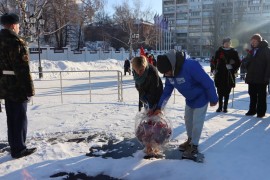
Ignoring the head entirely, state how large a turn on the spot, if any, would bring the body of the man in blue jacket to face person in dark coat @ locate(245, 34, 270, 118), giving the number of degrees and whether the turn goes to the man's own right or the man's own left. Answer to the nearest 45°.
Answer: approximately 180°

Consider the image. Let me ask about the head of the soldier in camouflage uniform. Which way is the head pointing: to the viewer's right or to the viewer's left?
to the viewer's right

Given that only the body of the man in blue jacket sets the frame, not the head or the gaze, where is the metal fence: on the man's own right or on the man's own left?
on the man's own right

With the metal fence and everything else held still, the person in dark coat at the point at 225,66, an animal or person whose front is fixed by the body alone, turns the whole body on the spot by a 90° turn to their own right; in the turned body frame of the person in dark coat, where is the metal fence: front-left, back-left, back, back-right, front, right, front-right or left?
front-right

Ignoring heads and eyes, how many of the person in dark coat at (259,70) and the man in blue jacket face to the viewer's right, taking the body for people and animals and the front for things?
0

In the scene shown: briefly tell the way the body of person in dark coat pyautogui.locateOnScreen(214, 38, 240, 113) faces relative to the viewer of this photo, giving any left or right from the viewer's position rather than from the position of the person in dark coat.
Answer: facing the viewer

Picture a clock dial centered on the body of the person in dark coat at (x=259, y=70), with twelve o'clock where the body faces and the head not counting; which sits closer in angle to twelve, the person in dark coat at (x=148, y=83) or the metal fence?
the person in dark coat
